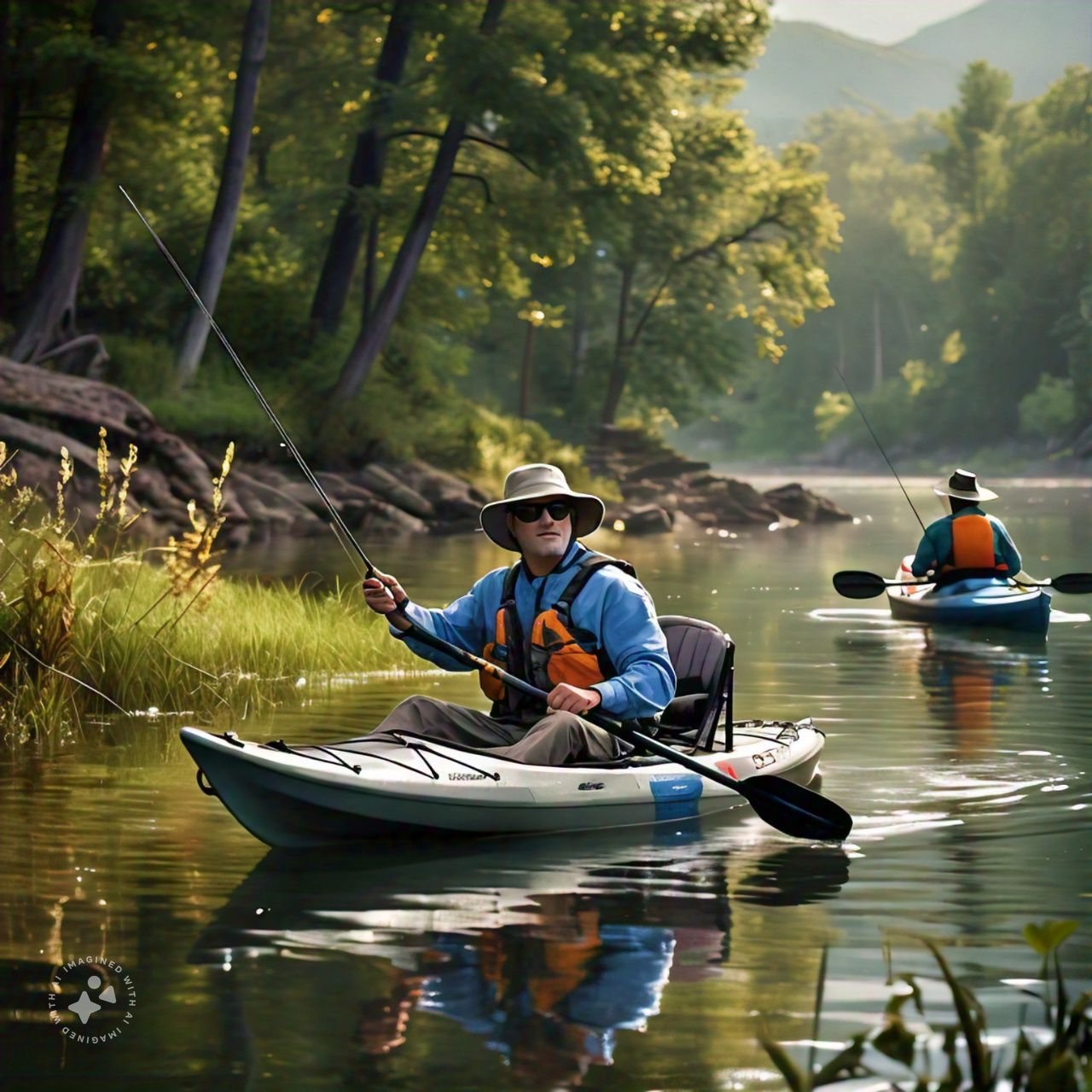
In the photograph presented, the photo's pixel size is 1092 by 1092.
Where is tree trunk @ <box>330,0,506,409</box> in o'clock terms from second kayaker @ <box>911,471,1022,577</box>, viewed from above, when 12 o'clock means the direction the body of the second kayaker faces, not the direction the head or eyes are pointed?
The tree trunk is roughly at 11 o'clock from the second kayaker.

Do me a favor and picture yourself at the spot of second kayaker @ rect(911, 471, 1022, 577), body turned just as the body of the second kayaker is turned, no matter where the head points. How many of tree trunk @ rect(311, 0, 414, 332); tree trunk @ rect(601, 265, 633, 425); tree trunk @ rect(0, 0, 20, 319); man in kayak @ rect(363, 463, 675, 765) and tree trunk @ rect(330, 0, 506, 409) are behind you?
1

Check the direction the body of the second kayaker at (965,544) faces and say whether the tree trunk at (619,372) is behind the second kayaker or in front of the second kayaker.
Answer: in front

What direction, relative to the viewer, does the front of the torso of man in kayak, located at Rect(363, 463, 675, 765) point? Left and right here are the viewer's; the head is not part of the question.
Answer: facing the viewer and to the left of the viewer

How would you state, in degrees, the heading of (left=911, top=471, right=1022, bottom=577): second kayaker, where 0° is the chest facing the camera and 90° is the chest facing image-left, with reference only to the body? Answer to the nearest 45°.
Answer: approximately 180°

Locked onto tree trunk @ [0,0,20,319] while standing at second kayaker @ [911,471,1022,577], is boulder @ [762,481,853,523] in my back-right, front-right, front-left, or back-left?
front-right

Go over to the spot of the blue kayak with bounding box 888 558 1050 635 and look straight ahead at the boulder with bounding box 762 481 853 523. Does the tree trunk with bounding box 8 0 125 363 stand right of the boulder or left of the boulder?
left

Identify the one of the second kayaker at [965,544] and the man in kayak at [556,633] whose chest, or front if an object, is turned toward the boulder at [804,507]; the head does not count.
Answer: the second kayaker

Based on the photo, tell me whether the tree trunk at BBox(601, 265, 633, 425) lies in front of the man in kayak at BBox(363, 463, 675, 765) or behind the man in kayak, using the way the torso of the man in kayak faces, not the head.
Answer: behind

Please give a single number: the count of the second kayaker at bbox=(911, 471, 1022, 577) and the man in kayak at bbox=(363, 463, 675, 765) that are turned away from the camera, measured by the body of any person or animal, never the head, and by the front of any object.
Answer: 1

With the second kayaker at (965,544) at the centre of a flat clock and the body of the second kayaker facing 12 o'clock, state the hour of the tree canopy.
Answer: The tree canopy is roughly at 11 o'clock from the second kayaker.

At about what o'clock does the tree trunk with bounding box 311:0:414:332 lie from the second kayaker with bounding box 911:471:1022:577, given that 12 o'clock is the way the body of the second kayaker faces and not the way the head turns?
The tree trunk is roughly at 11 o'clock from the second kayaker.

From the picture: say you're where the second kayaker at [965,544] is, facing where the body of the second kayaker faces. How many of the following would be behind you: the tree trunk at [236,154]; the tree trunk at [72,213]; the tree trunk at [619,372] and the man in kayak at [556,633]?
1
